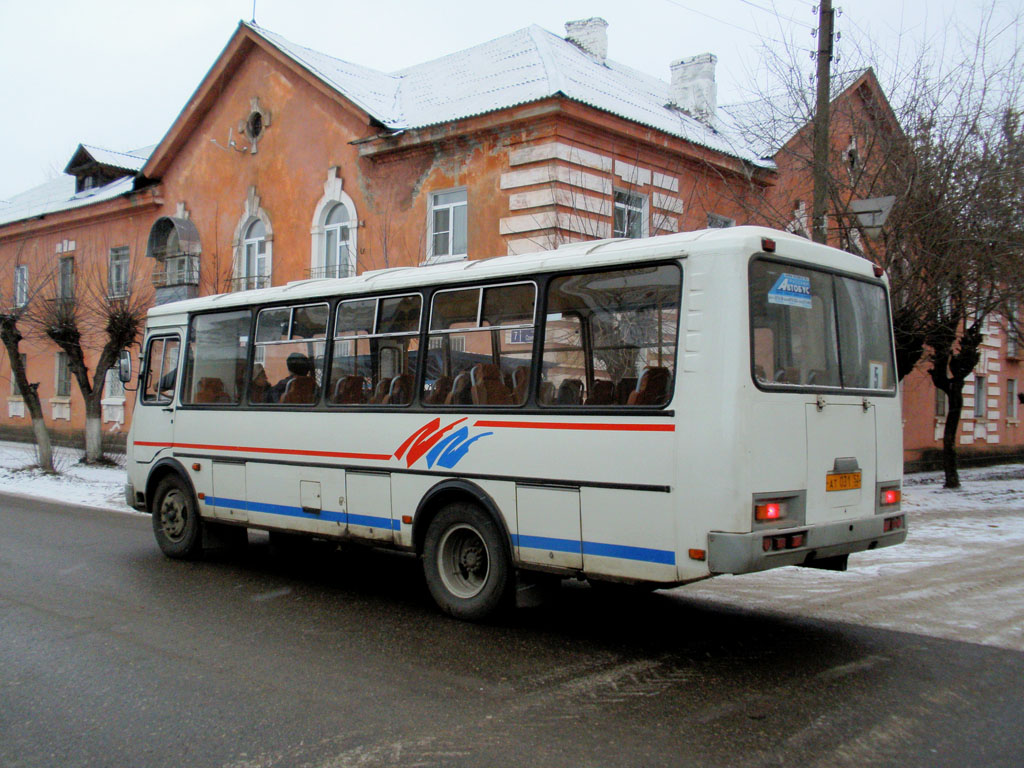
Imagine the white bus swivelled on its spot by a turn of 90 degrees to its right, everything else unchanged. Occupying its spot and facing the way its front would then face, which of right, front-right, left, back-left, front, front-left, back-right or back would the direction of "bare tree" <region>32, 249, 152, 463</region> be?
left

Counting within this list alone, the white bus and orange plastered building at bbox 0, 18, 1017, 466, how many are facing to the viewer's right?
0

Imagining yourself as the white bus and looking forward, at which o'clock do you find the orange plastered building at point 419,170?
The orange plastered building is roughly at 1 o'clock from the white bus.

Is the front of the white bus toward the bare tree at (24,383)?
yes

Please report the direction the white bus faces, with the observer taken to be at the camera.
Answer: facing away from the viewer and to the left of the viewer

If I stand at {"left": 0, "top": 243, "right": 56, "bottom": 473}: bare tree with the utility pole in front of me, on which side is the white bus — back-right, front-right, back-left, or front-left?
front-right

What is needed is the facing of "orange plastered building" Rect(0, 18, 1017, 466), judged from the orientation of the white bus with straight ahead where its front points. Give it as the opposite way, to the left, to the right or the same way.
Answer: to the left

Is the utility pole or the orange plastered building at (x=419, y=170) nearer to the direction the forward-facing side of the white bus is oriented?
the orange plastered building

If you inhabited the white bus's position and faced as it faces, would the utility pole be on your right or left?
on your right
